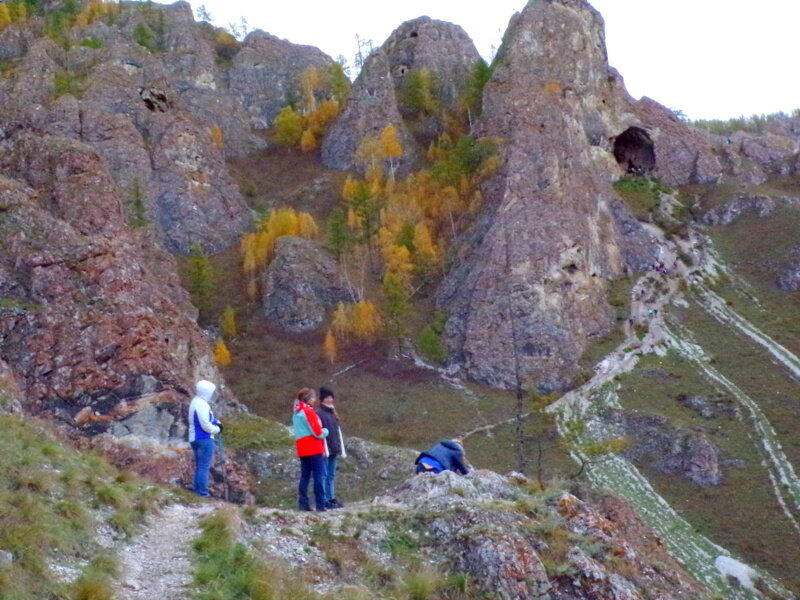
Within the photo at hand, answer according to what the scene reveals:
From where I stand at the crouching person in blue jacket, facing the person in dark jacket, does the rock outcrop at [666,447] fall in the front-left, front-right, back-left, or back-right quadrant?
back-right

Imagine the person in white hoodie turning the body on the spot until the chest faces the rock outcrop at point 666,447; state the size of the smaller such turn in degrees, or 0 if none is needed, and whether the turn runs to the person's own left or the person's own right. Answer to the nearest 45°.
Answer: approximately 45° to the person's own left

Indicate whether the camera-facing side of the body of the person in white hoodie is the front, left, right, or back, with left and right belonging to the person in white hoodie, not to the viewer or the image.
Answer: right

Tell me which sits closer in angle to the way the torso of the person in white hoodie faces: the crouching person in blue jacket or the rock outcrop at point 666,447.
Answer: the crouching person in blue jacket

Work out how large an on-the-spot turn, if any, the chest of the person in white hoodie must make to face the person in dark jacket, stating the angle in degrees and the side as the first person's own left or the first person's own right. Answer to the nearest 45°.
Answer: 0° — they already face them
